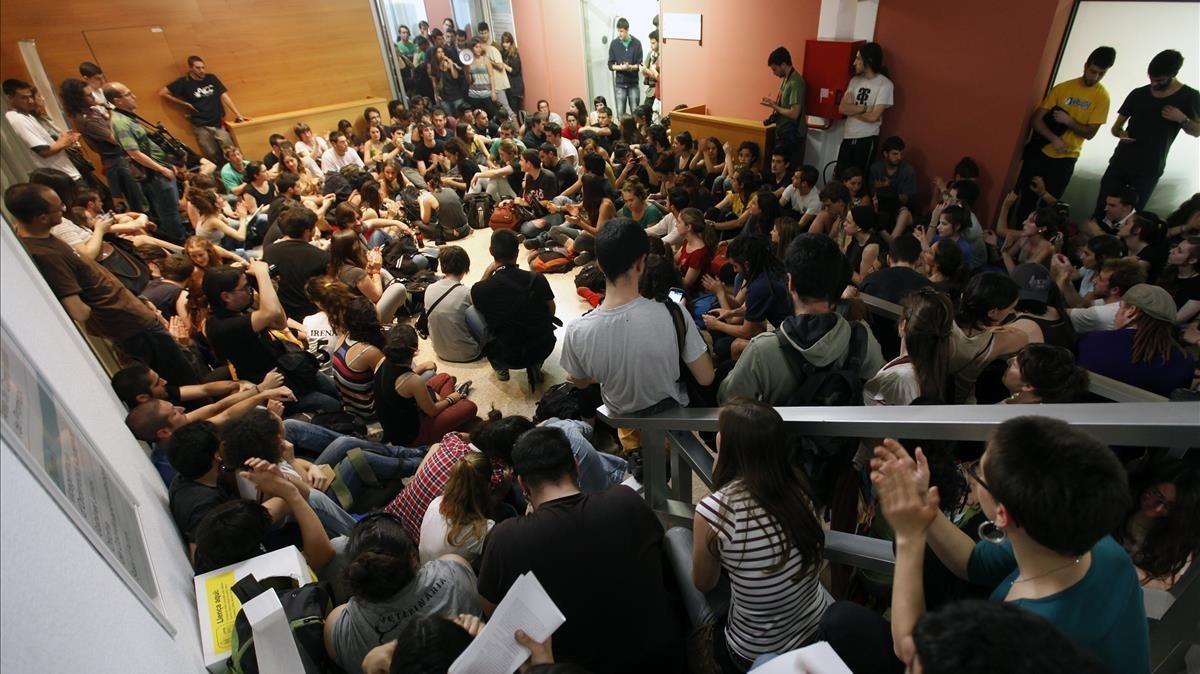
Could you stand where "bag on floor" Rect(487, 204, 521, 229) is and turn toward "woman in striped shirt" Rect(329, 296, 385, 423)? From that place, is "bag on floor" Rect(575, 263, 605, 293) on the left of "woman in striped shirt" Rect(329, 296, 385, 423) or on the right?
left

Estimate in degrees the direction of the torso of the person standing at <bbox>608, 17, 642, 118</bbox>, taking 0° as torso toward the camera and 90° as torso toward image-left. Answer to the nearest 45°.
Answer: approximately 0°

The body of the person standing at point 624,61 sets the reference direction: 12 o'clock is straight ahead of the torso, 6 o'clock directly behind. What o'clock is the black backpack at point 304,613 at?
The black backpack is roughly at 12 o'clock from the person standing.

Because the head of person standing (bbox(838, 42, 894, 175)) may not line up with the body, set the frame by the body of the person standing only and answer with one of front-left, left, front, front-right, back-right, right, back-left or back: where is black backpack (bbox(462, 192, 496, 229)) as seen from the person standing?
front-right

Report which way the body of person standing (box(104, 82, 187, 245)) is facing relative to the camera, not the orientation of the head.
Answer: to the viewer's right

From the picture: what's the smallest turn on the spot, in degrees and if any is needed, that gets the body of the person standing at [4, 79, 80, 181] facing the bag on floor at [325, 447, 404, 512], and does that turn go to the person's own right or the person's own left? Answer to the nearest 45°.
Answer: approximately 90° to the person's own right

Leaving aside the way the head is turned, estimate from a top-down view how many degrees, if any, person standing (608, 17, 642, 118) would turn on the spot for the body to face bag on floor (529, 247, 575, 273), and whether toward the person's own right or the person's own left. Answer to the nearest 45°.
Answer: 0° — they already face it

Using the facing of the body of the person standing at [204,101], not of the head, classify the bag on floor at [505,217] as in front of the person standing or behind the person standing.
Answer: in front

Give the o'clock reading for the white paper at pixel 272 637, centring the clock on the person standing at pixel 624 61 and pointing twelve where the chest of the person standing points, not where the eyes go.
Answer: The white paper is roughly at 12 o'clock from the person standing.

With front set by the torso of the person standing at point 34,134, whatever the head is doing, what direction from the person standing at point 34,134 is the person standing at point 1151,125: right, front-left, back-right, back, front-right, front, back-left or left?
front-right

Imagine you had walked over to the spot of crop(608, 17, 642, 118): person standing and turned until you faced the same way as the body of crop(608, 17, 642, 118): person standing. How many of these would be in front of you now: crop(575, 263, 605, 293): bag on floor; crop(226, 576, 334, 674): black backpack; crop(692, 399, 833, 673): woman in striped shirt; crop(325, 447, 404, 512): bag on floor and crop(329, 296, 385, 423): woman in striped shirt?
5
